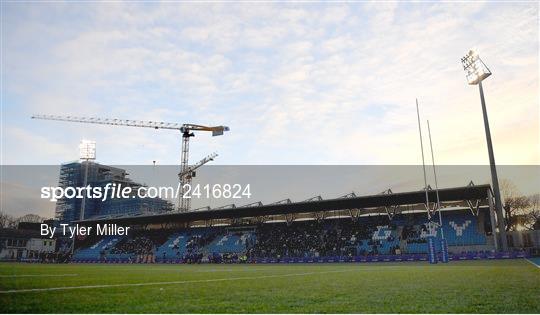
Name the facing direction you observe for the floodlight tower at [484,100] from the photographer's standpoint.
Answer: facing the viewer and to the left of the viewer
